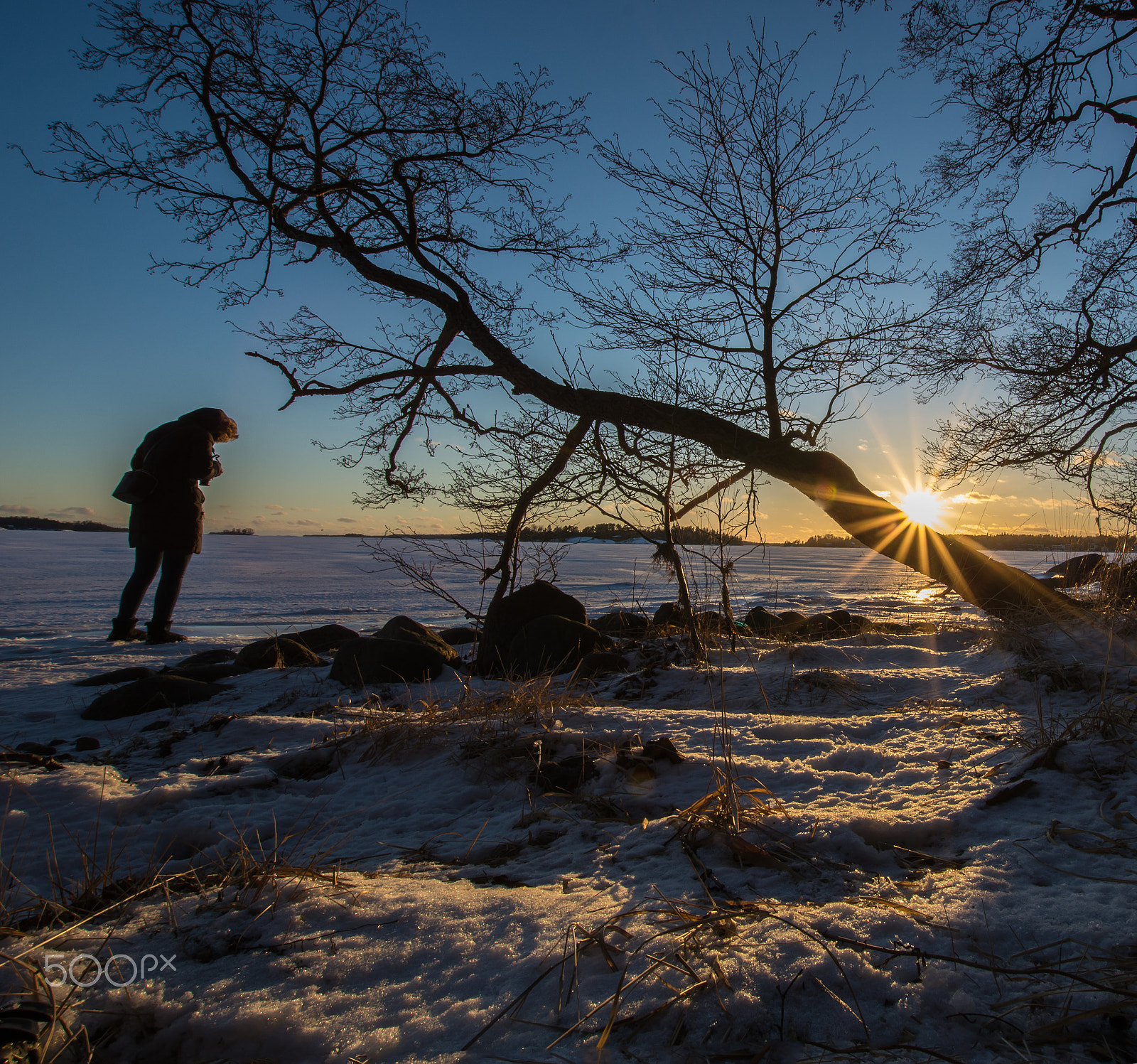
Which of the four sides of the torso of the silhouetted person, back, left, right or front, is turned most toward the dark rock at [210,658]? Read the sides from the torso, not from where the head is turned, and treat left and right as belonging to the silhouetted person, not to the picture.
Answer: right

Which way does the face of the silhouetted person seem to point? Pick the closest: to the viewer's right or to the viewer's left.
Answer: to the viewer's right

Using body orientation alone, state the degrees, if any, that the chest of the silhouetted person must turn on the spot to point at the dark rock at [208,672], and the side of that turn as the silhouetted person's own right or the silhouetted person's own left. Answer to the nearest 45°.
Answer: approximately 90° to the silhouetted person's own right

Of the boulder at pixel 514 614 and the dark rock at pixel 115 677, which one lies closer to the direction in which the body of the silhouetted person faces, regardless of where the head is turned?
the boulder

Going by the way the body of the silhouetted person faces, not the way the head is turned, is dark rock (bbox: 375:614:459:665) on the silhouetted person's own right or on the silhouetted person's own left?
on the silhouetted person's own right

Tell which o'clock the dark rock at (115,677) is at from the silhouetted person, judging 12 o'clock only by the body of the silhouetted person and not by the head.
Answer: The dark rock is roughly at 3 o'clock from the silhouetted person.

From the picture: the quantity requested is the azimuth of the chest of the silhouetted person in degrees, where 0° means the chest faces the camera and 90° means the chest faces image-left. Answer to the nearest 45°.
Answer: approximately 270°

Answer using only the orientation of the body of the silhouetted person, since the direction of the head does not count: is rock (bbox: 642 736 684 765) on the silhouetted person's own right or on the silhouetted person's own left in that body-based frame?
on the silhouetted person's own right
